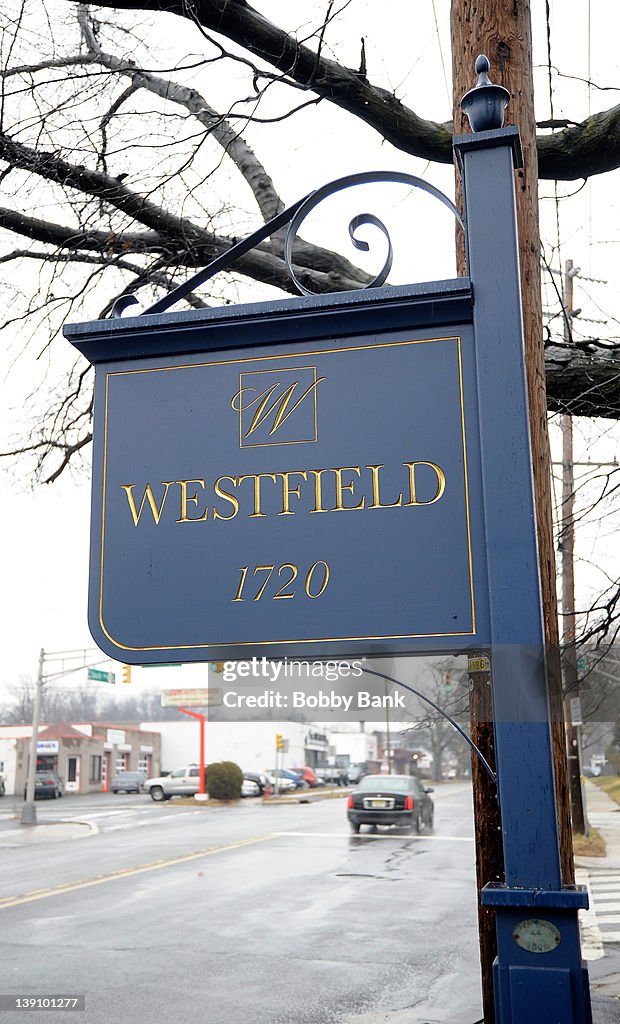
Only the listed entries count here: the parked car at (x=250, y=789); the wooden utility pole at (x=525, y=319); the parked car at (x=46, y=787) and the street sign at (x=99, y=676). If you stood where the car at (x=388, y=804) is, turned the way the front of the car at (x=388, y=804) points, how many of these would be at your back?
1

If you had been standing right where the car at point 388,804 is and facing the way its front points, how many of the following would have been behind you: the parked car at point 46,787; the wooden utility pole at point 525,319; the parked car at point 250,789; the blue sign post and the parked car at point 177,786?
2

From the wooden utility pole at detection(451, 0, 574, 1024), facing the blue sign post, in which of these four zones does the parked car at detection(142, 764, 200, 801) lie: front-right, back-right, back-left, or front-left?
back-right

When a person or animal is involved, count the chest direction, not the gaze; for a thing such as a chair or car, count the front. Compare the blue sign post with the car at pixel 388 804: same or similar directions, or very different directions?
very different directions

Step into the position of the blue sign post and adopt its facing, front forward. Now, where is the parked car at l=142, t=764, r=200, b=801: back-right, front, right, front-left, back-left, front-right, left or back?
back

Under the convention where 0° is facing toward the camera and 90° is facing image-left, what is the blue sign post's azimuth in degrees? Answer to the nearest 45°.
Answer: approximately 0°

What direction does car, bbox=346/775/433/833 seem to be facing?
away from the camera

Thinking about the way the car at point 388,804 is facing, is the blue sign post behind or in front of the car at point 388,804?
behind

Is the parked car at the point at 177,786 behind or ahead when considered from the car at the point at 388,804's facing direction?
ahead

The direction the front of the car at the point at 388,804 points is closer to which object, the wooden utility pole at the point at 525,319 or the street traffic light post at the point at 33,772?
the street traffic light post

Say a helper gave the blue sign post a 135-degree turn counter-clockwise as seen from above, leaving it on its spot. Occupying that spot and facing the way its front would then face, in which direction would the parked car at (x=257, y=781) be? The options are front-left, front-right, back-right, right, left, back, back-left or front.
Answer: front-left

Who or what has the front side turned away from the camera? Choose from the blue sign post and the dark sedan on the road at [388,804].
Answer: the dark sedan on the road

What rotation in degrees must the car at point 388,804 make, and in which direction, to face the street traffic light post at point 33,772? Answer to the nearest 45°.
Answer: approximately 45° to its left
